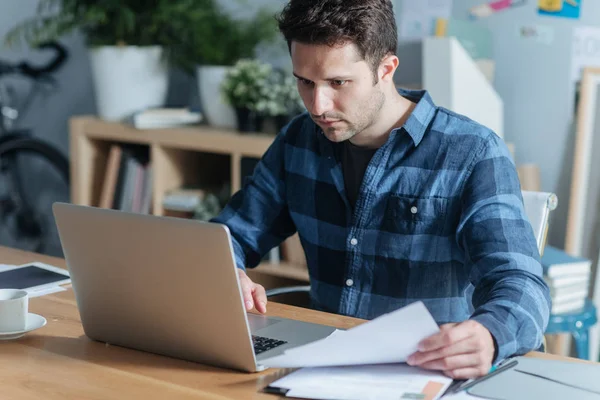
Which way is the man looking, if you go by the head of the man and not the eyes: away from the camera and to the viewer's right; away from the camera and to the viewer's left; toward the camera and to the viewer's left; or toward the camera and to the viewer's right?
toward the camera and to the viewer's left

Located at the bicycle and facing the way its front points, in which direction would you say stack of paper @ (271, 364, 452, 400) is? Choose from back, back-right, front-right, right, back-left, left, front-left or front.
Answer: right

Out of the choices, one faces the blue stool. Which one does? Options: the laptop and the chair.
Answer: the laptop

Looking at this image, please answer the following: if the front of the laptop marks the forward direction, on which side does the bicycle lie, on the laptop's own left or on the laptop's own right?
on the laptop's own left

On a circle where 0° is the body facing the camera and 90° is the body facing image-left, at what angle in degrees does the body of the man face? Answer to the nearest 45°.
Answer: approximately 45°

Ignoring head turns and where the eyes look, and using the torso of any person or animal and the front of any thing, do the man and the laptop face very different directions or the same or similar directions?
very different directions

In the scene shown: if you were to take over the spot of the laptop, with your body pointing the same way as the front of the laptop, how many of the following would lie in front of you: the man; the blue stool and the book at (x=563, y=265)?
3

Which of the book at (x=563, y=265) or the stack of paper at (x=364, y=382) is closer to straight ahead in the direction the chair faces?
the stack of paper

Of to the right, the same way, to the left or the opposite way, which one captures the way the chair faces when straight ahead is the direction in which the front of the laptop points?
the opposite way

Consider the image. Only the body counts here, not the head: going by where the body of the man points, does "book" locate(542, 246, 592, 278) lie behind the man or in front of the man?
behind

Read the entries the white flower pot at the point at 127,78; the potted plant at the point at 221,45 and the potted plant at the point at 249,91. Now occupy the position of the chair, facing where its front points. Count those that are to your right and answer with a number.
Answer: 3

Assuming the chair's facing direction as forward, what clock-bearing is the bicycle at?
The bicycle is roughly at 3 o'clock from the chair.

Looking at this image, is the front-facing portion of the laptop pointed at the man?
yes

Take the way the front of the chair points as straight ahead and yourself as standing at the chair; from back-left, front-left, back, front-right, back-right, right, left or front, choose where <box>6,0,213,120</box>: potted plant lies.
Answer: right
